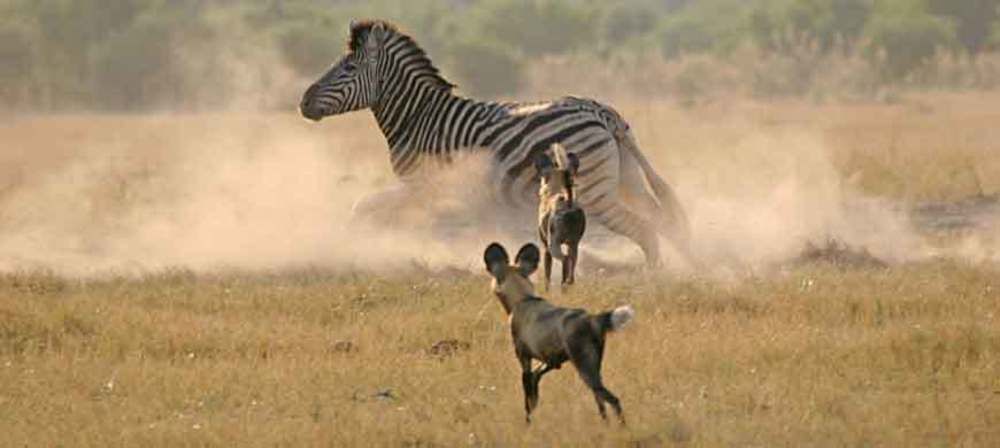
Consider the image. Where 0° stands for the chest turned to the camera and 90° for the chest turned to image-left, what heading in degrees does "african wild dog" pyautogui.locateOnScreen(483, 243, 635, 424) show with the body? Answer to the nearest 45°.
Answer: approximately 135°

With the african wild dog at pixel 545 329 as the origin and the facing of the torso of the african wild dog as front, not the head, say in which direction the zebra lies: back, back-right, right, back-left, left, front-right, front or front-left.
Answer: front-right

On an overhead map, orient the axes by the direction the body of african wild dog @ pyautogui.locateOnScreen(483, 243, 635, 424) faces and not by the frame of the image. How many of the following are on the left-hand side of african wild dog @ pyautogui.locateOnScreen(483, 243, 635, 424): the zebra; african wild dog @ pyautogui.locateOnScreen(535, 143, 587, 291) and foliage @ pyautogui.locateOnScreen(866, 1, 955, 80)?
0

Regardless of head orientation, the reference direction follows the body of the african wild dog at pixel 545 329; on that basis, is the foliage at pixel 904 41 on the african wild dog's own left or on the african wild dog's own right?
on the african wild dog's own right
